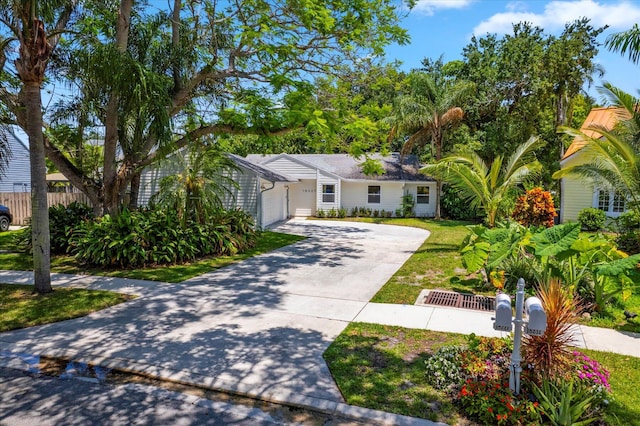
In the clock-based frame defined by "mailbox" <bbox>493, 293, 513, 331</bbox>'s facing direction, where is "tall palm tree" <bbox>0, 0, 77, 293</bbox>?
The tall palm tree is roughly at 3 o'clock from the mailbox.

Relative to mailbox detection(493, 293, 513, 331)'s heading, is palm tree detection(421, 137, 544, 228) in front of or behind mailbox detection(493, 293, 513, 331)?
behind

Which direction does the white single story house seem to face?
toward the camera

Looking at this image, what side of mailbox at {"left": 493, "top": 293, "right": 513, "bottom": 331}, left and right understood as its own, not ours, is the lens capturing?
front

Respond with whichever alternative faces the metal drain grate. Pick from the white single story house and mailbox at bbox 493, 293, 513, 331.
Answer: the white single story house

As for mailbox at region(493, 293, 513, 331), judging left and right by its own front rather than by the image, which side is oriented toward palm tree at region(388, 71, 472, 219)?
back

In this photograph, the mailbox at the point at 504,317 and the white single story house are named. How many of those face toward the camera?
2

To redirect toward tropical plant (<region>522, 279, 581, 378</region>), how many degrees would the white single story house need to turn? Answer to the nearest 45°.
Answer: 0° — it already faces it

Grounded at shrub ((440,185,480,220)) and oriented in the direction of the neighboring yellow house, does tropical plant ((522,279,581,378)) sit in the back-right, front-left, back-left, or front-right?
front-right

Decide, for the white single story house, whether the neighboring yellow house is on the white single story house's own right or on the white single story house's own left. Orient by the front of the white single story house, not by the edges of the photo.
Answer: on the white single story house's own left
